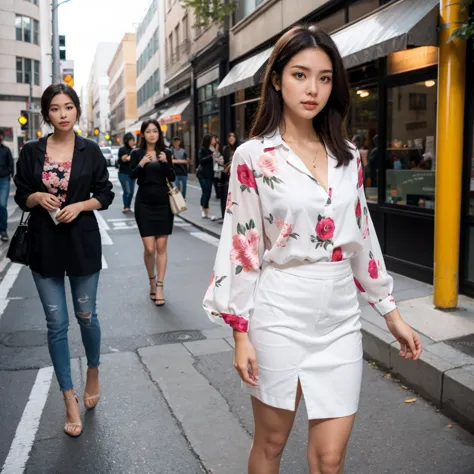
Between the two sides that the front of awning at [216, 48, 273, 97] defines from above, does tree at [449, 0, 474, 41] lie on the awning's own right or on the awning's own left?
on the awning's own left

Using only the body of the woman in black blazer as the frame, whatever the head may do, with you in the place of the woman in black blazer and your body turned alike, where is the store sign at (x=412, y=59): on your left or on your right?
on your left

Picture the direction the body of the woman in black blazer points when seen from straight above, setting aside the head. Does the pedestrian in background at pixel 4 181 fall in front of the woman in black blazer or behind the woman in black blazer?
behind

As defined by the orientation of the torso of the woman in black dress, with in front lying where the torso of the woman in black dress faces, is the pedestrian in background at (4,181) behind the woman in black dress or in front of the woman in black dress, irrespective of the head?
behind

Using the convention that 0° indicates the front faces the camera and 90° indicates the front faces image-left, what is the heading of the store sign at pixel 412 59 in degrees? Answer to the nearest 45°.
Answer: approximately 45°

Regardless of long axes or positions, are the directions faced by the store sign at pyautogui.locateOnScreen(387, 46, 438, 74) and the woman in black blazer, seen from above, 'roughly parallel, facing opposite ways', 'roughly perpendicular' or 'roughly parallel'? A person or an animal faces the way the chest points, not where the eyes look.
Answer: roughly perpendicular

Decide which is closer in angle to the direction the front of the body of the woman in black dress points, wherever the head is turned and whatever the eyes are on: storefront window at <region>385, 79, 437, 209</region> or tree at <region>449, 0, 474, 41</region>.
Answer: the tree

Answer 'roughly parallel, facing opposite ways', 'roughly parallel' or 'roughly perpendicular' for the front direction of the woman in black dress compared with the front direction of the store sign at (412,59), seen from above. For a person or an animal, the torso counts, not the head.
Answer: roughly perpendicular

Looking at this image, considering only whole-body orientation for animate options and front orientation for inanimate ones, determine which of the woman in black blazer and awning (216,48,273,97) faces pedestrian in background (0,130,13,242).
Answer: the awning

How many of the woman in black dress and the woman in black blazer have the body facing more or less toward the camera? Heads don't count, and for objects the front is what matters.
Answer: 2

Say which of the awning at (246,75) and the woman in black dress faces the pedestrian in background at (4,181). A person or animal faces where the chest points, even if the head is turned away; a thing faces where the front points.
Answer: the awning
